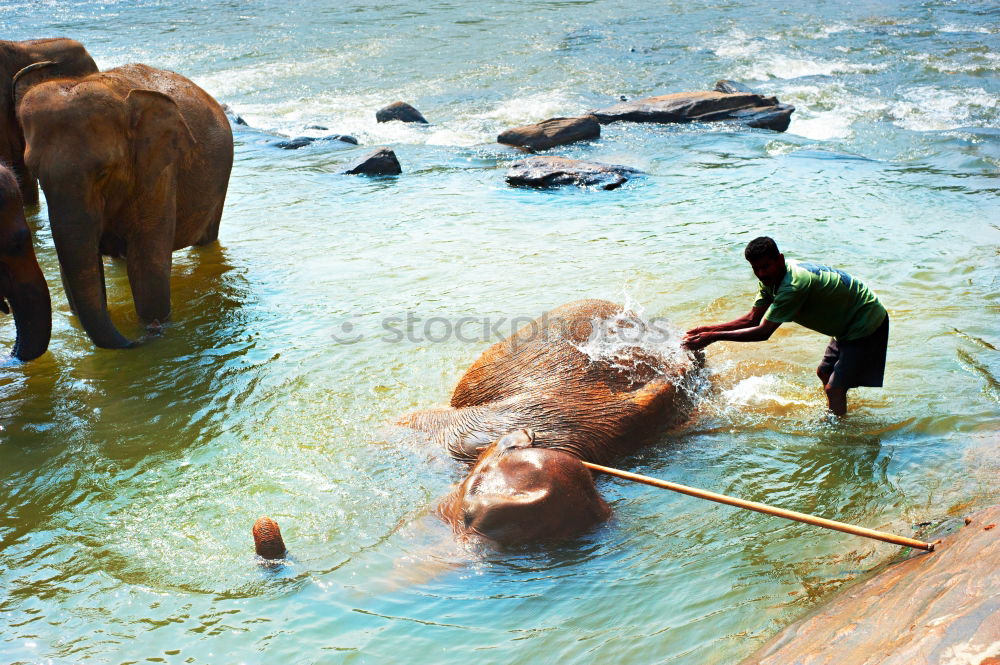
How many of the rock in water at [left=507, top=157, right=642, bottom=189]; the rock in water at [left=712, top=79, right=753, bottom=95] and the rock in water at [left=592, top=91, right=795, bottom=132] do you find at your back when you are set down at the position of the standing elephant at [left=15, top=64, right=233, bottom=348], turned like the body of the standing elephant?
3

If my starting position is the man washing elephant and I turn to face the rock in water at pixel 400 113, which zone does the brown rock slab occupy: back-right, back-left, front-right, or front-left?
back-left

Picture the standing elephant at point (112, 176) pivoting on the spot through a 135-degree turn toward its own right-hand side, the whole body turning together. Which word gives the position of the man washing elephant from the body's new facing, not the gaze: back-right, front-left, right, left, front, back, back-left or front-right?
back-right

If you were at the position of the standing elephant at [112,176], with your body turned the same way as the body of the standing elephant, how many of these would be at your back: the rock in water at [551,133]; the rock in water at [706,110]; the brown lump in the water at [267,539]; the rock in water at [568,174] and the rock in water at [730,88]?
4

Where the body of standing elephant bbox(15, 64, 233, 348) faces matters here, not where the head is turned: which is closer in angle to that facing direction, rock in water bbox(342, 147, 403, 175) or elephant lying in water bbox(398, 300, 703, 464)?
the elephant lying in water

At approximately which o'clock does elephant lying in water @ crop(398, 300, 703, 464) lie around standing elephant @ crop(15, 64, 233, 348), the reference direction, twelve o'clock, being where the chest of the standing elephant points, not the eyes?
The elephant lying in water is roughly at 9 o'clock from the standing elephant.

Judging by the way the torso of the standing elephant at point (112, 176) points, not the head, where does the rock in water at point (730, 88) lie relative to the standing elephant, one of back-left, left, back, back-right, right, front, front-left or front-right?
back

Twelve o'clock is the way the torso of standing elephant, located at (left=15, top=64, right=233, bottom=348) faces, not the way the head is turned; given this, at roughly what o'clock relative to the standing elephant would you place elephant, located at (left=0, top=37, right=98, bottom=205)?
The elephant is roughly at 4 o'clock from the standing elephant.

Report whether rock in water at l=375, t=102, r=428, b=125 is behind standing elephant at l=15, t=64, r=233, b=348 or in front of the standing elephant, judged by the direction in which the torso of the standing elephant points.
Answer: behind

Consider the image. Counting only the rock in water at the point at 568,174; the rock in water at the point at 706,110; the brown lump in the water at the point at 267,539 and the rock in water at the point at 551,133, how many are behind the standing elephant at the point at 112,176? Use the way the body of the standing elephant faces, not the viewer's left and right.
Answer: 3

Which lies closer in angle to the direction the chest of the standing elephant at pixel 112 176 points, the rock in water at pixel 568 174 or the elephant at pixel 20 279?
the elephant

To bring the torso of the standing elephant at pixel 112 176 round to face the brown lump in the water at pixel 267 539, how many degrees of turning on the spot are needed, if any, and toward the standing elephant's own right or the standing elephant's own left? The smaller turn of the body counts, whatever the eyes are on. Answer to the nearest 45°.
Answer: approximately 45° to the standing elephant's own left

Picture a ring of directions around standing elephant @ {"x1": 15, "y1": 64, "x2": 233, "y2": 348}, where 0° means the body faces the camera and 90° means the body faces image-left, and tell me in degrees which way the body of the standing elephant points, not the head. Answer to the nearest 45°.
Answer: approximately 45°

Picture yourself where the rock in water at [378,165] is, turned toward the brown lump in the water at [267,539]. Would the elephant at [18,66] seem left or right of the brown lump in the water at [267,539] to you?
right
